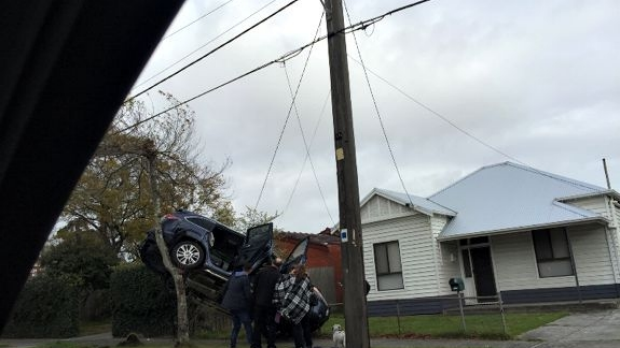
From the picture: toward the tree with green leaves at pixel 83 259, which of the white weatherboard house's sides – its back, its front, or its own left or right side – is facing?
right

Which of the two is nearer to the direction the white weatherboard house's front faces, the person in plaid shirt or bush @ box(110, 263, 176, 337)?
the person in plaid shirt

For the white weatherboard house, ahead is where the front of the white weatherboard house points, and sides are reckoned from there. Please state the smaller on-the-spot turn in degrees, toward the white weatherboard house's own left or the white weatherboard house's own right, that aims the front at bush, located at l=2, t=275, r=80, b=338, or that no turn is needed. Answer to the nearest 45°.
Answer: approximately 90° to the white weatherboard house's own right

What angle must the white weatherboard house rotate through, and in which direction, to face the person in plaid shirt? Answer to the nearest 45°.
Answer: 0° — it already faces them

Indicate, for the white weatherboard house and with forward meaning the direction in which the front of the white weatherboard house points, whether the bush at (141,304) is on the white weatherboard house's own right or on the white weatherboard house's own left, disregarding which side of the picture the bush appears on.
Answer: on the white weatherboard house's own right

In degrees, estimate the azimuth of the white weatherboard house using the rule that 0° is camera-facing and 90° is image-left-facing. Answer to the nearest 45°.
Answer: approximately 0°

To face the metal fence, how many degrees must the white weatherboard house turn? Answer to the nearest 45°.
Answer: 0° — it already faces it

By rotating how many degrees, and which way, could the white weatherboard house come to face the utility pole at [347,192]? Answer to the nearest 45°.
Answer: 0° — it already faces it
